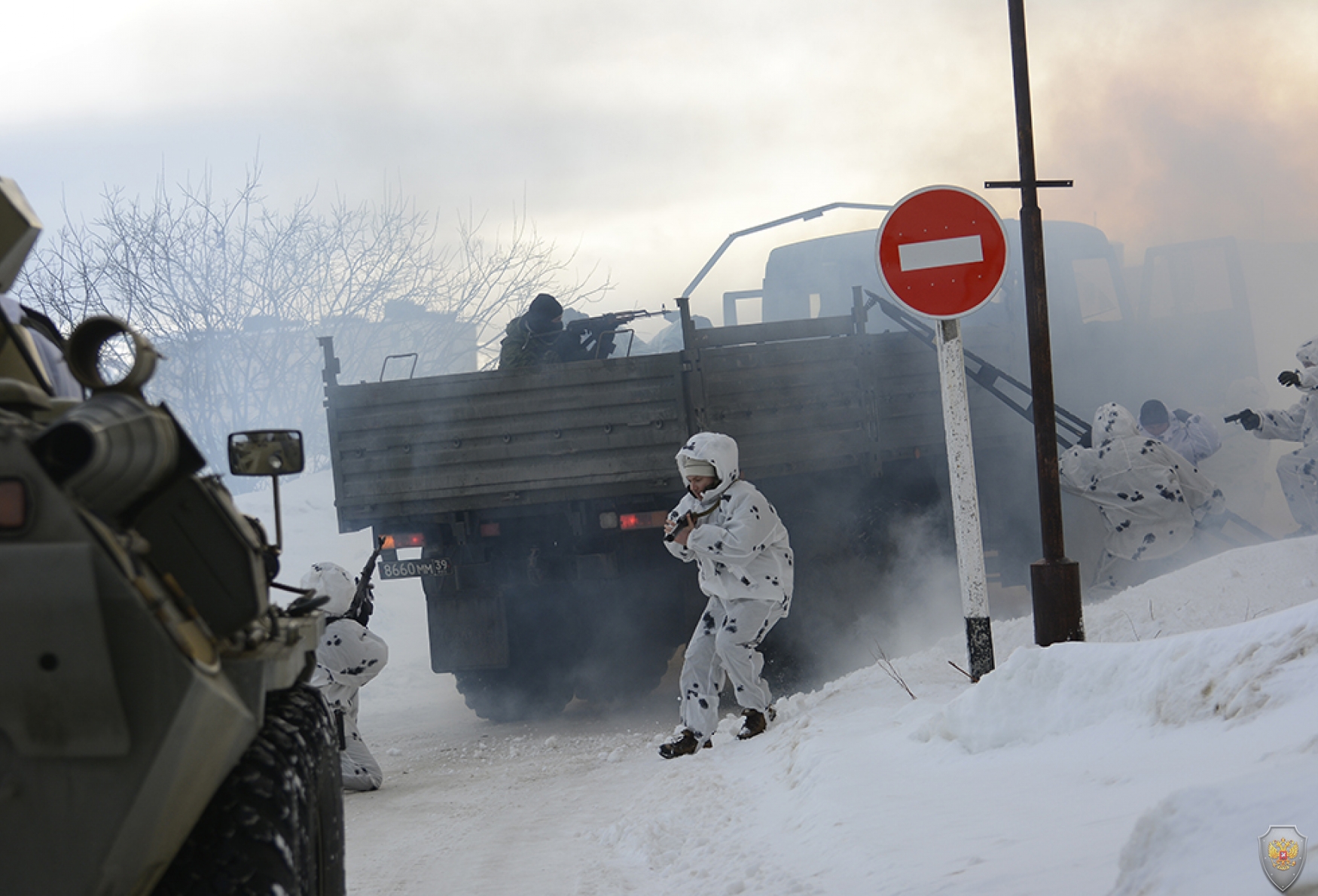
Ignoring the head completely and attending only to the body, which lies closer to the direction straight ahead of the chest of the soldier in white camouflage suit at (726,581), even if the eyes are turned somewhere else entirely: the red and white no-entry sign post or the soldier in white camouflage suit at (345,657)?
the soldier in white camouflage suit

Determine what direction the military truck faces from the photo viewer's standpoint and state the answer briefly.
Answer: facing away from the viewer and to the right of the viewer

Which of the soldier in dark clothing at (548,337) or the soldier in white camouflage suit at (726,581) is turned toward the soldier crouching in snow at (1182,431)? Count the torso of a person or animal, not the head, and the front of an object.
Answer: the soldier in dark clothing

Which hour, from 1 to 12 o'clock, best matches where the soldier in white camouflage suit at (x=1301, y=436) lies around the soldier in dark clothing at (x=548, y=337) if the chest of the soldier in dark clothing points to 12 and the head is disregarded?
The soldier in white camouflage suit is roughly at 12 o'clock from the soldier in dark clothing.

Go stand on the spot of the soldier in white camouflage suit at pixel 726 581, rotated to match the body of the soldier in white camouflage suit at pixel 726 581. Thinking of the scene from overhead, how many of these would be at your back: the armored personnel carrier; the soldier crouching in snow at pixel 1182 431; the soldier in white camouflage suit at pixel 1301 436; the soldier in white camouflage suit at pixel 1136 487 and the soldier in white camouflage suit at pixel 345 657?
3

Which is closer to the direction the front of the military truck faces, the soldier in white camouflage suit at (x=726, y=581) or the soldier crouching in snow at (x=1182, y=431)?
the soldier crouching in snow

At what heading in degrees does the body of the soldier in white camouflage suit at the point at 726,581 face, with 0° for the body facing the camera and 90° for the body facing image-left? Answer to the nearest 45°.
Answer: approximately 45°

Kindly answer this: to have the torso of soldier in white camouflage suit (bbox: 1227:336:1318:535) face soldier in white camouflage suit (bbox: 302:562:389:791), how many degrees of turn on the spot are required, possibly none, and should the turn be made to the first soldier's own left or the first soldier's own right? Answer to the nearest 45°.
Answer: approximately 45° to the first soldier's own left

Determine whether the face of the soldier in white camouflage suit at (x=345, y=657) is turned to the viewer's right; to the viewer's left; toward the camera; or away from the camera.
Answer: away from the camera

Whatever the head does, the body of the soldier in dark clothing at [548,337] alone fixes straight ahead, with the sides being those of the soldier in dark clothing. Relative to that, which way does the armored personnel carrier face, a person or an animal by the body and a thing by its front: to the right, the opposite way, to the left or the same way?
to the left

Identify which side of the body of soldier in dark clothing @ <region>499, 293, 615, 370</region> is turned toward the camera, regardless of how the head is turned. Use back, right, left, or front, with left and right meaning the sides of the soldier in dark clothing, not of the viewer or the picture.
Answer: right

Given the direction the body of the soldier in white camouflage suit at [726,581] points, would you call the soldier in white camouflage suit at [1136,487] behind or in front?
behind

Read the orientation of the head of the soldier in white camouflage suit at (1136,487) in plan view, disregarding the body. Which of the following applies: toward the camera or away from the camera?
away from the camera

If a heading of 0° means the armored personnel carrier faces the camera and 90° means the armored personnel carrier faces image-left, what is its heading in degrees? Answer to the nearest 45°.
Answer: approximately 180°

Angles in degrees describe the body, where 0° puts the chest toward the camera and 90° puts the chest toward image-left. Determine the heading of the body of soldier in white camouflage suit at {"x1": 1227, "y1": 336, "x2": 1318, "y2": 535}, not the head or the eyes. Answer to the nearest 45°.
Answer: approximately 90°

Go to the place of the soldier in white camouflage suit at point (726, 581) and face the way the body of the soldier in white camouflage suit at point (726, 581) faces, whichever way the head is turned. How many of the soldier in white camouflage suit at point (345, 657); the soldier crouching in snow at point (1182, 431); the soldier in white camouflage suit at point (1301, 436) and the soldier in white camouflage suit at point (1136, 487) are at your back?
3
